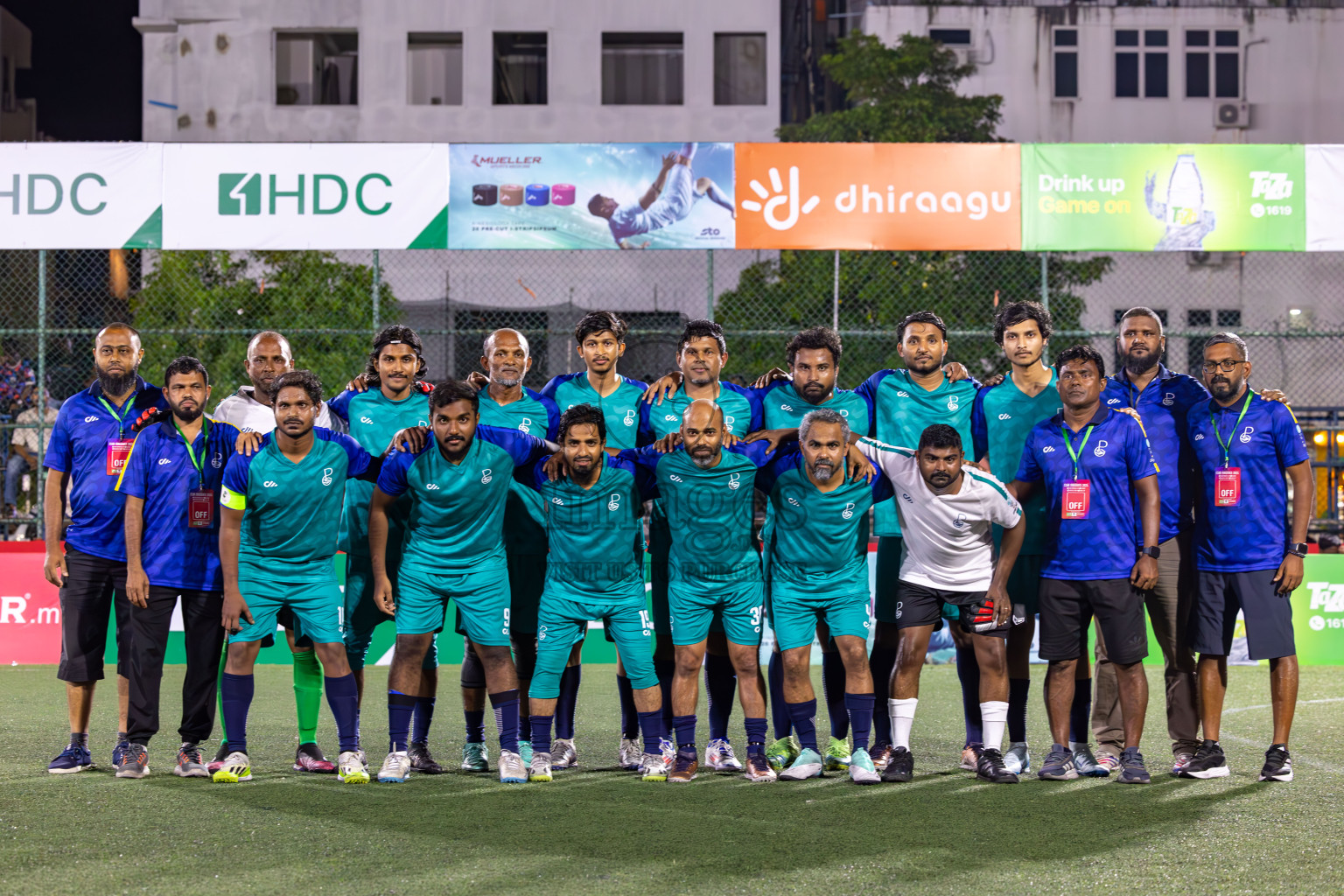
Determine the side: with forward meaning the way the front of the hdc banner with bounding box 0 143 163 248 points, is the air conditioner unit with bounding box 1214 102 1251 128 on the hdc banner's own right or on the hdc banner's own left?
on the hdc banner's own left

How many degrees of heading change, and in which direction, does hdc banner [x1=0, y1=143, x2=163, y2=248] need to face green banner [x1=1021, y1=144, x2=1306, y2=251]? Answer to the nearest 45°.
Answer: approximately 90° to its left

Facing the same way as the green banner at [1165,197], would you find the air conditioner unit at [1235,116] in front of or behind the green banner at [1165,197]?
behind

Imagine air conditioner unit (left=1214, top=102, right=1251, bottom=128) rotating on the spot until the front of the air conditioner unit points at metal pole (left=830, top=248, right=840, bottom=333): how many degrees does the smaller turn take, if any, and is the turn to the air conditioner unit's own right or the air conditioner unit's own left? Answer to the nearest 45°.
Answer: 0° — it already faces it

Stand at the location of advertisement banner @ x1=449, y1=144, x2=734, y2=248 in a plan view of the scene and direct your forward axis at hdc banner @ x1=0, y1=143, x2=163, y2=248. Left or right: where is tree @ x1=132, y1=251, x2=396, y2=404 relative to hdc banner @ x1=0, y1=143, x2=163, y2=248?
right

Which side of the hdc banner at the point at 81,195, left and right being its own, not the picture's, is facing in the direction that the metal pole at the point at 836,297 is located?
left

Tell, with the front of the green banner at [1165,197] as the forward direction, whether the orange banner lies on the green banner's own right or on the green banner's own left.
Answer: on the green banner's own right

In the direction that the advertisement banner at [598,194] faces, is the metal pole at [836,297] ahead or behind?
behind

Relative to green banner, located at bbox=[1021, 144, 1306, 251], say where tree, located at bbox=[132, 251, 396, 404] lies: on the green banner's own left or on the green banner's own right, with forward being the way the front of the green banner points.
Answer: on the green banner's own right

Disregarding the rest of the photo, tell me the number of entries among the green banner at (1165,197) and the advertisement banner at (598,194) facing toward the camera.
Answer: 2
